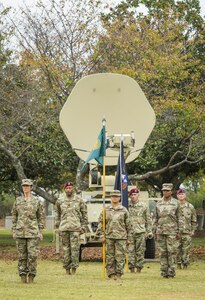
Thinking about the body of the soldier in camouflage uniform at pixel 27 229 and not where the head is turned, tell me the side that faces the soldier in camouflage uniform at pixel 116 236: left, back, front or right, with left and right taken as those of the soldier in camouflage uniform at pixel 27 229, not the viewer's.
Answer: left

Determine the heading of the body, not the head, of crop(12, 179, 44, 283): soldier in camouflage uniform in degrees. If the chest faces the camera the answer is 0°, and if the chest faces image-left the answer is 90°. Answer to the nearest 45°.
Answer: approximately 0°

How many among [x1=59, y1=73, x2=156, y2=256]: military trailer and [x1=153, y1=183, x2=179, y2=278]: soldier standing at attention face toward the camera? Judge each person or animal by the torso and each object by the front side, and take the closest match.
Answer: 2

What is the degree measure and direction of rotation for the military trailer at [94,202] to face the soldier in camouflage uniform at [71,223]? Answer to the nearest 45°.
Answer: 0° — it already faces them

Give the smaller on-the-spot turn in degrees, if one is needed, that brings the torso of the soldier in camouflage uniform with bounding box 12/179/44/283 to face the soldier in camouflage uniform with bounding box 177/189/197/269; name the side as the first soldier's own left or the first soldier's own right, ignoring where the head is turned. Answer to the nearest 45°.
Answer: approximately 135° to the first soldier's own left

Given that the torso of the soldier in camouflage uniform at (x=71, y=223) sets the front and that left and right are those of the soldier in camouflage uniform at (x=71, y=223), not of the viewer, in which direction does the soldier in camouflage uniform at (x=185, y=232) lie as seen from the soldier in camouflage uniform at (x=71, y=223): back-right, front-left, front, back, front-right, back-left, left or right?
back-left
